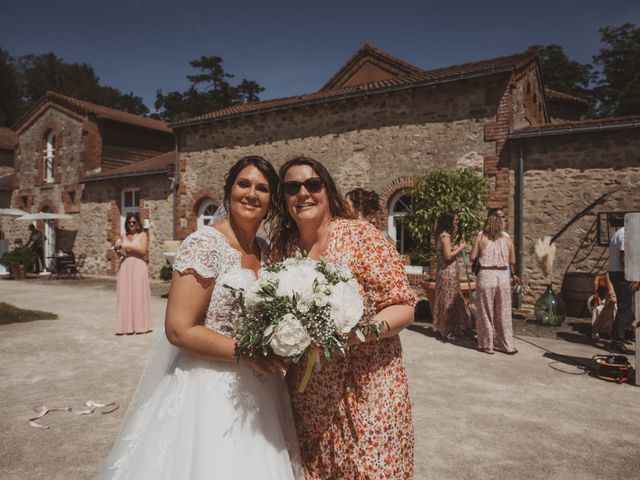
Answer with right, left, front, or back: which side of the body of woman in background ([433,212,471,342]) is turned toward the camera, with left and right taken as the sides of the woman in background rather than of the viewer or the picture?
right

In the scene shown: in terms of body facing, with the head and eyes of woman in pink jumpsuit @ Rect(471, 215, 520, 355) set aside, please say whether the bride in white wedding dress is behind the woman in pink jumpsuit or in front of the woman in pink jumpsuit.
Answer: behind

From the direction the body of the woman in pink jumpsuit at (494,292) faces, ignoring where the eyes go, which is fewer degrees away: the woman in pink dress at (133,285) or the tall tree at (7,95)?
the tall tree

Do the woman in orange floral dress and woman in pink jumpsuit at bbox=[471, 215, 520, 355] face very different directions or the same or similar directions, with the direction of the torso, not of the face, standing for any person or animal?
very different directions

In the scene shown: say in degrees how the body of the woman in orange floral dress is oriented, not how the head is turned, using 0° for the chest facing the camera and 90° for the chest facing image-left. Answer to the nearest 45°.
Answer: approximately 45°

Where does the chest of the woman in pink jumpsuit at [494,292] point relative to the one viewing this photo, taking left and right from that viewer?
facing away from the viewer

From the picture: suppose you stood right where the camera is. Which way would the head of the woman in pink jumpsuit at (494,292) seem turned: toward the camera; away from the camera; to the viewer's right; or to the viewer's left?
away from the camera

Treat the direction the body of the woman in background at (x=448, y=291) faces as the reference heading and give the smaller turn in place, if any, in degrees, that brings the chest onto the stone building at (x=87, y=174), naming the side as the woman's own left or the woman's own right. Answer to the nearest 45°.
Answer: approximately 135° to the woman's own left

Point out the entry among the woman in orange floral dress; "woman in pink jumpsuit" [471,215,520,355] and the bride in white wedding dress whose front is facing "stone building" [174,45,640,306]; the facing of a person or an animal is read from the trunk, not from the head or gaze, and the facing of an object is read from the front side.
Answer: the woman in pink jumpsuit

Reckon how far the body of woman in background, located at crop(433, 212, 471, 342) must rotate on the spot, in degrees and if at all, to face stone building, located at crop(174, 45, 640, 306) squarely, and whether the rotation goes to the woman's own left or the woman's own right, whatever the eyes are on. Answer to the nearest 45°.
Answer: approximately 90° to the woman's own left

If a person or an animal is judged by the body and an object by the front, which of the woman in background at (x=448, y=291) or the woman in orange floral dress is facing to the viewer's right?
the woman in background

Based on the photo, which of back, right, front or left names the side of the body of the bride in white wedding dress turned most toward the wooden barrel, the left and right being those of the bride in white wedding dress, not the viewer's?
left

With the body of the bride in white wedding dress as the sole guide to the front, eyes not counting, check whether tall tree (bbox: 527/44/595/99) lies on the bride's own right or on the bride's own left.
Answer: on the bride's own left

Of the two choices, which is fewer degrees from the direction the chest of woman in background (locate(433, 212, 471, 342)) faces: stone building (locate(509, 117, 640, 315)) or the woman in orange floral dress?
the stone building

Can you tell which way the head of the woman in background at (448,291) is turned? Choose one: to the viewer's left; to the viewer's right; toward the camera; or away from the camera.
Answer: to the viewer's right

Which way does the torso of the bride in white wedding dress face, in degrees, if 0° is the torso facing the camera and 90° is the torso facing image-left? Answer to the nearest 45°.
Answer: approximately 315°
